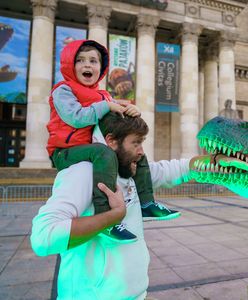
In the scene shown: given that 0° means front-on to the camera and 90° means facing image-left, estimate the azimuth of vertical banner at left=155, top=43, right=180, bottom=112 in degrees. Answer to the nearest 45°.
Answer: approximately 315°

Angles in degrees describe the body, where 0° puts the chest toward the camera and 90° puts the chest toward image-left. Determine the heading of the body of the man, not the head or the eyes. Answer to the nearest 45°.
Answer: approximately 315°

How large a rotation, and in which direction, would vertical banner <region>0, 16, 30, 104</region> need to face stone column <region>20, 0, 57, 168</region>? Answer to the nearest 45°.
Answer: approximately 45° to its left

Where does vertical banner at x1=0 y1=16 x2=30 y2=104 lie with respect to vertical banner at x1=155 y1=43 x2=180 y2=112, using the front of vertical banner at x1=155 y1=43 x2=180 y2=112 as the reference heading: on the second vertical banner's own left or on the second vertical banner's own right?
on the second vertical banner's own right

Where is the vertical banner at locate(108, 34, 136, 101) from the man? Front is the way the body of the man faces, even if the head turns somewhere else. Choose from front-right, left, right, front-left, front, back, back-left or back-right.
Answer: back-left

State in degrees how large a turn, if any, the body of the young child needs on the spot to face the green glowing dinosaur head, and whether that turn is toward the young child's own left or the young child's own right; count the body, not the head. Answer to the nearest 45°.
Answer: approximately 45° to the young child's own left

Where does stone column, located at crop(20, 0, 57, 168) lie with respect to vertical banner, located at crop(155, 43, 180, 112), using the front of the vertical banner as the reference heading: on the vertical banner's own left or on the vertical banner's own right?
on the vertical banner's own right

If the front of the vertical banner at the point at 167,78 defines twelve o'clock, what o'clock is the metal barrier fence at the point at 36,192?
The metal barrier fence is roughly at 3 o'clock from the vertical banner.

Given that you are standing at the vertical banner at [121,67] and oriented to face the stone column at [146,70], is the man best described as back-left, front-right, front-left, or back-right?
back-right

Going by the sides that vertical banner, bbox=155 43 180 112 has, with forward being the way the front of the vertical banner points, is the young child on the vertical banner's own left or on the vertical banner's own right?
on the vertical banner's own right

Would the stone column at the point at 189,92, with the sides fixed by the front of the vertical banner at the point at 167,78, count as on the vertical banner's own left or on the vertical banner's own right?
on the vertical banner's own left

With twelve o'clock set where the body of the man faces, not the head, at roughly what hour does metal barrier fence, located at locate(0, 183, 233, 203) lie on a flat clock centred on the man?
The metal barrier fence is roughly at 7 o'clock from the man.

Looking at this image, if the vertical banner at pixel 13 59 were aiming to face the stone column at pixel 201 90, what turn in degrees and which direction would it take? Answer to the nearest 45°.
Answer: approximately 45° to its left
